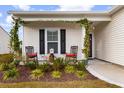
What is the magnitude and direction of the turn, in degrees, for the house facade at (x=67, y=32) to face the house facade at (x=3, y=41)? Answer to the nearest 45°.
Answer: approximately 135° to its right

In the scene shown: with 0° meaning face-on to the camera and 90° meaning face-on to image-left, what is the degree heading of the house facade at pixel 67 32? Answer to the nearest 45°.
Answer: approximately 0°

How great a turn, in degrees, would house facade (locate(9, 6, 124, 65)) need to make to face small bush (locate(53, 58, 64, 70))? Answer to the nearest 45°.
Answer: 0° — it already faces it

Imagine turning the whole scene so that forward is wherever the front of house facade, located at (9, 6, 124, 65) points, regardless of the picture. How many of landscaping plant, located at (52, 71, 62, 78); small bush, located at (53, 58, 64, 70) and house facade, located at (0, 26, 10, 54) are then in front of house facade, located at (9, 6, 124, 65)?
2

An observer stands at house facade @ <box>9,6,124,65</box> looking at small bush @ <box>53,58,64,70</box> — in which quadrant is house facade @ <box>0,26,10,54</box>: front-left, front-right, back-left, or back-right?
back-right

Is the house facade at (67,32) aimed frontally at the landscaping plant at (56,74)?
yes

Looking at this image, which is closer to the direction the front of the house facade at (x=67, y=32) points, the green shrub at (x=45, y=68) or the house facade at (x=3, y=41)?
the green shrub
